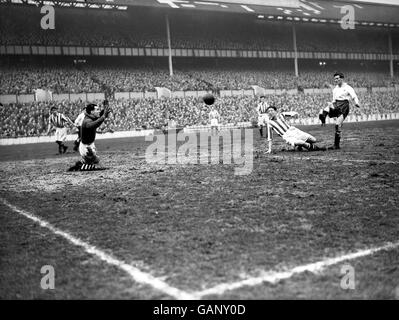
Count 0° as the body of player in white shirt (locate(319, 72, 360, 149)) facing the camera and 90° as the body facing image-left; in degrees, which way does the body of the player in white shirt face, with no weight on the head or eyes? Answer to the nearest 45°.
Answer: approximately 45°

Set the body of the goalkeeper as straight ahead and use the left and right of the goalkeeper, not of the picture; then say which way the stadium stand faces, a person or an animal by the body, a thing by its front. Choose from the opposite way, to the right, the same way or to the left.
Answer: to the right

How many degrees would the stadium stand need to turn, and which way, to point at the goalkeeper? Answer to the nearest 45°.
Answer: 0° — it already faces them

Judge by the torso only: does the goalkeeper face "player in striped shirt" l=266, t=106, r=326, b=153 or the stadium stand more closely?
the player in striped shirt

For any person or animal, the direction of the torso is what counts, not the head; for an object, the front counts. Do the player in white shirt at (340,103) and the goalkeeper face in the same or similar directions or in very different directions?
very different directions

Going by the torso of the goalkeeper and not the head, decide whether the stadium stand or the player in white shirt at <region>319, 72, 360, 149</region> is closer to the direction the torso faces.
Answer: the player in white shirt

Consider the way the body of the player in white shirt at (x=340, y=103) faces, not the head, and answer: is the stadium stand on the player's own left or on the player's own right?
on the player's own right

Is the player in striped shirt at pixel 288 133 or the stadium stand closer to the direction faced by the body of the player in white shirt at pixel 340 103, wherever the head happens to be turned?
the player in striped shirt

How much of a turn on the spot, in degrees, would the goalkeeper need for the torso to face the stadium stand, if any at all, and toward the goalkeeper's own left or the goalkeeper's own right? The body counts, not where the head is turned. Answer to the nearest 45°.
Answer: approximately 90° to the goalkeeper's own left

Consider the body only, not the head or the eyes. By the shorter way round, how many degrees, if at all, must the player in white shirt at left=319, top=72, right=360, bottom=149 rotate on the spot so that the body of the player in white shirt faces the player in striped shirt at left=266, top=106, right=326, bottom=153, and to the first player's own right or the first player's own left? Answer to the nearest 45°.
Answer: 0° — they already face them

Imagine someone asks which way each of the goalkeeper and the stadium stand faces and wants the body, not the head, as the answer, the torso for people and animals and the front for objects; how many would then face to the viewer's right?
1

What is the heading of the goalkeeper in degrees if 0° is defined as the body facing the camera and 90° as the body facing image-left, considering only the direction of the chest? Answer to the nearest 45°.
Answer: approximately 270°

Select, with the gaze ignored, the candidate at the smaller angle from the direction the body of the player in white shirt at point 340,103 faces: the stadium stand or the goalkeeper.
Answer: the goalkeeper

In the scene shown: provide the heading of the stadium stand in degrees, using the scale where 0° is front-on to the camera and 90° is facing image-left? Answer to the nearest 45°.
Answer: approximately 0°
